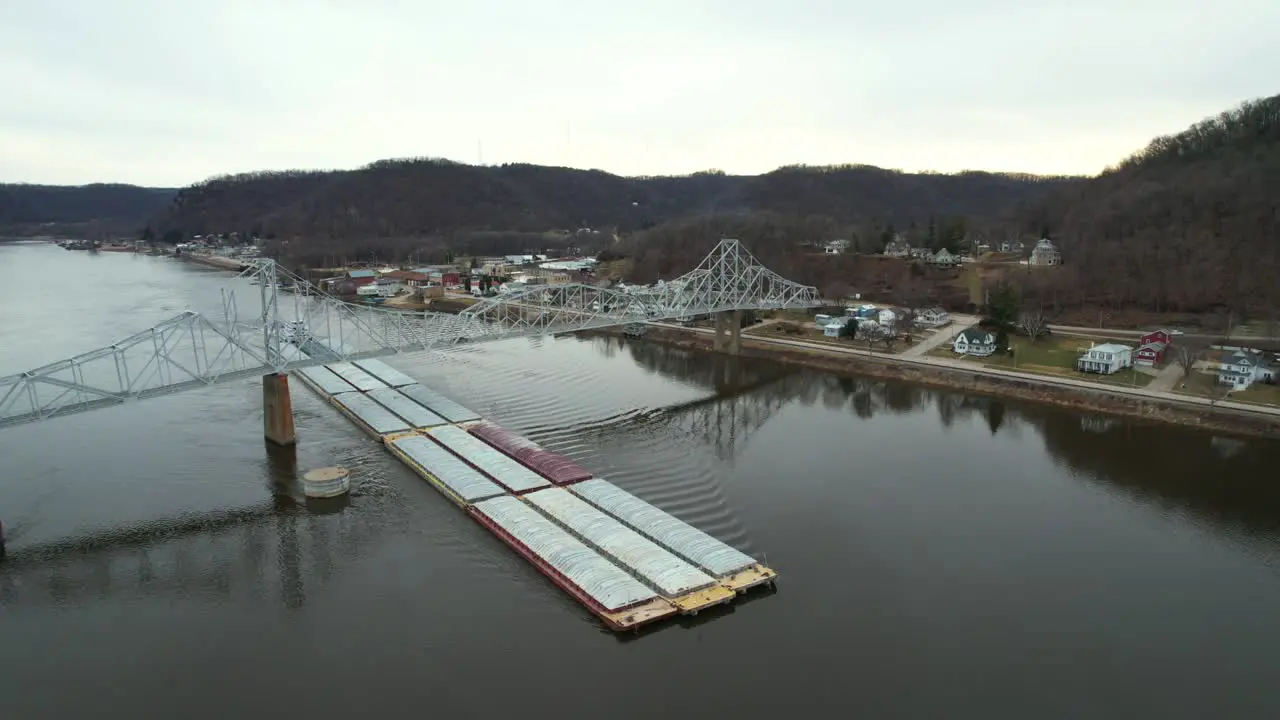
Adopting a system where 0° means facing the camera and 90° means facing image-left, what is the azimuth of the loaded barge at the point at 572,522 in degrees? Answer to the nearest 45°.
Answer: approximately 315°

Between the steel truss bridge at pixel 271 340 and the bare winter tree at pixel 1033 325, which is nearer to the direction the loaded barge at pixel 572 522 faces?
the bare winter tree

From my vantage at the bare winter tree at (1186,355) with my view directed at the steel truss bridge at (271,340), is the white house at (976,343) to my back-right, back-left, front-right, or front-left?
front-right

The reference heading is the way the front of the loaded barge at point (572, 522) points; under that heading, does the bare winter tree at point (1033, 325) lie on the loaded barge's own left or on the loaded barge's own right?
on the loaded barge's own left

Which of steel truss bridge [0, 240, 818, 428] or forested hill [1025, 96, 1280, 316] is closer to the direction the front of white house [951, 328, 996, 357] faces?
the steel truss bridge

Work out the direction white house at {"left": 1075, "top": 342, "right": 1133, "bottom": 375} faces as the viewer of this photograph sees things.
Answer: facing the viewer and to the left of the viewer

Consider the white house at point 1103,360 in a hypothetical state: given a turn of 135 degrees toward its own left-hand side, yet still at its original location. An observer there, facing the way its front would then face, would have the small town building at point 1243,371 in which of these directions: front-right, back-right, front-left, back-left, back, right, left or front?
front

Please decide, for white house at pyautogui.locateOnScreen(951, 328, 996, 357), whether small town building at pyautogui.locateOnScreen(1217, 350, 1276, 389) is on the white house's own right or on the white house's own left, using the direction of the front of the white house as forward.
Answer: on the white house's own left

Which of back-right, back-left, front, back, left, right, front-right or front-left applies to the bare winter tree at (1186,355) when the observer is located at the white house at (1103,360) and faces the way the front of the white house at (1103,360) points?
left

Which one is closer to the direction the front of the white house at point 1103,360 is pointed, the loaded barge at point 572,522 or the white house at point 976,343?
the loaded barge

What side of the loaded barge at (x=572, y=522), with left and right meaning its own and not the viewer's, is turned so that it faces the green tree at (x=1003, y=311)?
left

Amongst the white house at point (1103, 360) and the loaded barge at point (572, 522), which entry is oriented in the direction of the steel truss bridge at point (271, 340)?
the white house

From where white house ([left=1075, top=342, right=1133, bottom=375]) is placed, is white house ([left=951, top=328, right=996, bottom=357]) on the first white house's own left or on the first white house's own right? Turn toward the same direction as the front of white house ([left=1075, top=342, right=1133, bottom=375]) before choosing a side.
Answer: on the first white house's own right

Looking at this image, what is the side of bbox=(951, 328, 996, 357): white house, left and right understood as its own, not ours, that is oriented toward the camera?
front

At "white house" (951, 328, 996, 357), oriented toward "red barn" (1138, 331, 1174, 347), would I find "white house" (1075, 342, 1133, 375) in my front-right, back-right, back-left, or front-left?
front-right

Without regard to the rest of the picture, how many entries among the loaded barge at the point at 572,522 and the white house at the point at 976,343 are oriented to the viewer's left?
0

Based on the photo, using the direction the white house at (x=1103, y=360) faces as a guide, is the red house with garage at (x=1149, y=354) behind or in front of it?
behind

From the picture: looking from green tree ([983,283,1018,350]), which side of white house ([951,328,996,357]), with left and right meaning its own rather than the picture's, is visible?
back

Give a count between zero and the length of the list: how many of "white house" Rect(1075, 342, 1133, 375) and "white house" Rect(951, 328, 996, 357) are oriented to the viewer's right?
0

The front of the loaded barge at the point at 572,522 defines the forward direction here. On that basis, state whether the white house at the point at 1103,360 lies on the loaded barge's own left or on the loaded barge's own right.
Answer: on the loaded barge's own left
